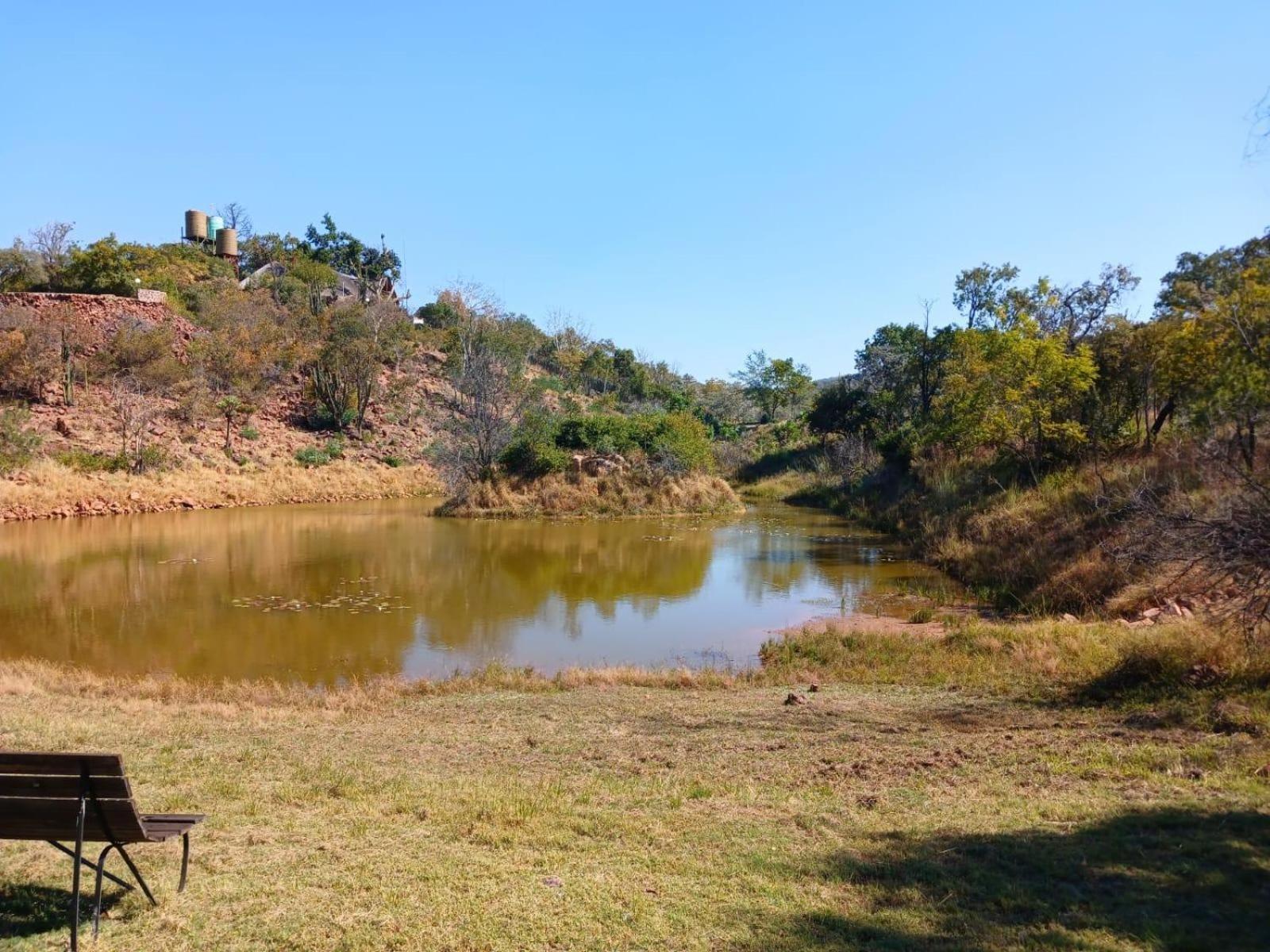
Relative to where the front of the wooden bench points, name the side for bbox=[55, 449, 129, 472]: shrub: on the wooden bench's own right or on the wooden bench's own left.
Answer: on the wooden bench's own left

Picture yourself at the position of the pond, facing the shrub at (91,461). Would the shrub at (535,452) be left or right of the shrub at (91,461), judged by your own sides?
right

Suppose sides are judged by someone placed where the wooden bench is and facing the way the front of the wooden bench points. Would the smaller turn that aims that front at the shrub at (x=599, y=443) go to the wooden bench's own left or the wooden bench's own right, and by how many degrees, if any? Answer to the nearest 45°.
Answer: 0° — it already faces it

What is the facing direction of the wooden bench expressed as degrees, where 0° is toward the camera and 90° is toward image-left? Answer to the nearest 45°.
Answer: approximately 225°

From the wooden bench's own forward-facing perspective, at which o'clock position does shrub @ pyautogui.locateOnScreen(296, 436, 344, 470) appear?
The shrub is roughly at 11 o'clock from the wooden bench.

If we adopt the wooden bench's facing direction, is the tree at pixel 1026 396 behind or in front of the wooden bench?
in front

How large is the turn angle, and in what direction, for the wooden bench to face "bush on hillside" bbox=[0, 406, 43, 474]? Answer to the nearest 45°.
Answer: approximately 45° to its left
